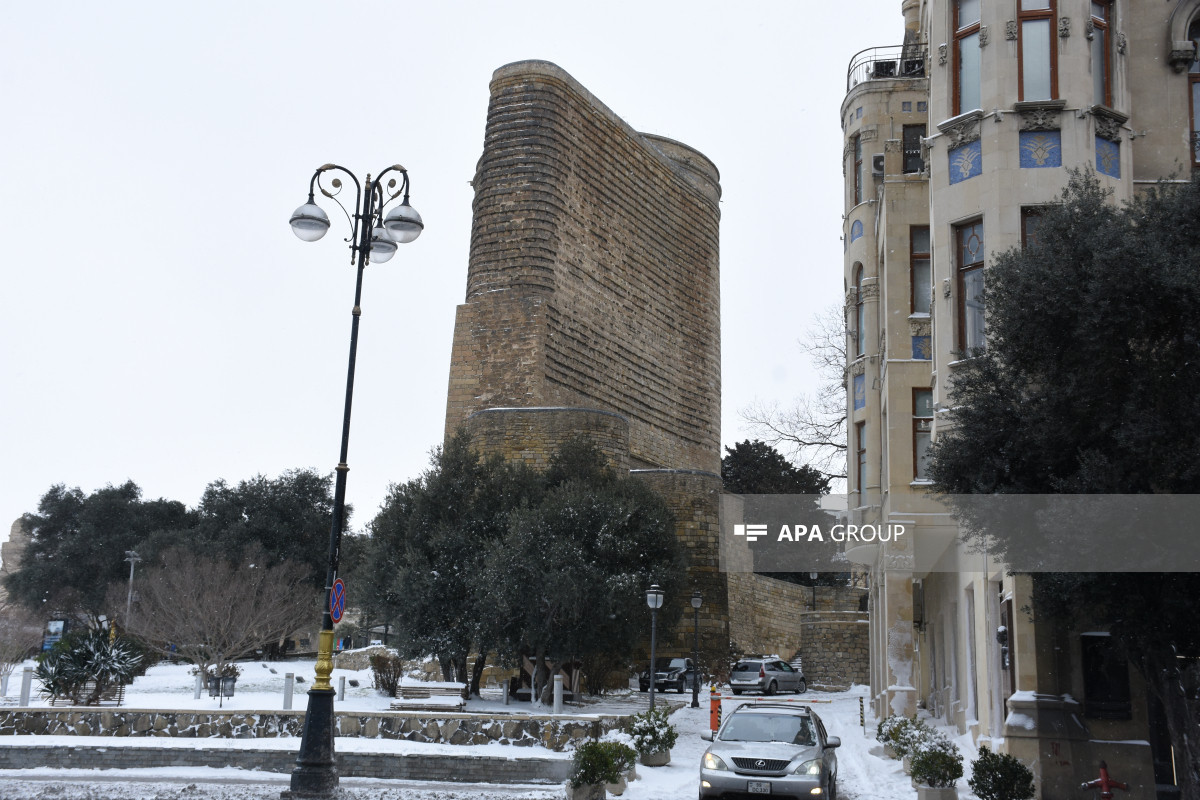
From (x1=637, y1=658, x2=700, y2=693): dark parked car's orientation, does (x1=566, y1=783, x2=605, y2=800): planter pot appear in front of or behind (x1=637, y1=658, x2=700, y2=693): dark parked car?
in front

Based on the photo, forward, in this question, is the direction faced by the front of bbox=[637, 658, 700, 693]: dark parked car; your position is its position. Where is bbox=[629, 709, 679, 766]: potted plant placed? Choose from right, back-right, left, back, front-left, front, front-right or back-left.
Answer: front-left

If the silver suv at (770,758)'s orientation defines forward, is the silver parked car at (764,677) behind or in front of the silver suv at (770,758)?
behind

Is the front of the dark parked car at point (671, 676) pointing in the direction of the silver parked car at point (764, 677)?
no

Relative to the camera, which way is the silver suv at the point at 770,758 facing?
toward the camera

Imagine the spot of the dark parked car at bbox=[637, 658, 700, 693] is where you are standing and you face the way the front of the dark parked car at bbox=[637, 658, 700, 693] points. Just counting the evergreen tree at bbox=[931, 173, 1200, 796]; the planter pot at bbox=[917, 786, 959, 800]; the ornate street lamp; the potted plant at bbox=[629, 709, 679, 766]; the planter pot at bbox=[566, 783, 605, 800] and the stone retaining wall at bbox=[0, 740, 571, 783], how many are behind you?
0

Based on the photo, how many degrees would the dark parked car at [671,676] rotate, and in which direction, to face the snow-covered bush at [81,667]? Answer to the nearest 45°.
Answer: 0° — it already faces it

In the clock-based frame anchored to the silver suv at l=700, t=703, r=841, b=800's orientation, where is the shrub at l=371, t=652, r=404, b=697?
The shrub is roughly at 5 o'clock from the silver suv.

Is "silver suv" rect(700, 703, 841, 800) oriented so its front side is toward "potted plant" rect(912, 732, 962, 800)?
no

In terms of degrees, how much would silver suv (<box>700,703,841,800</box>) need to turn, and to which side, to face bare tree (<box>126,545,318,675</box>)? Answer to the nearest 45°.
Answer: approximately 135° to its right

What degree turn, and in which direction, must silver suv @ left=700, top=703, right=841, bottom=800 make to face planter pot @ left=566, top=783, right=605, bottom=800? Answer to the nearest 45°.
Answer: approximately 90° to its right

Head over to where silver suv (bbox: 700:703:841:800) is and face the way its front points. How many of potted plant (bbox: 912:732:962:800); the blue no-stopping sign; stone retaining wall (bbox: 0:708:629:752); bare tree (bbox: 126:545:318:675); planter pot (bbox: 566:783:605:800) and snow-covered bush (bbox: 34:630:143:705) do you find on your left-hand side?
1

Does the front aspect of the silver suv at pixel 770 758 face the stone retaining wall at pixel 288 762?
no

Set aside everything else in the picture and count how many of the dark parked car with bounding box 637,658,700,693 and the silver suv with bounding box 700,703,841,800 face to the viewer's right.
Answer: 0

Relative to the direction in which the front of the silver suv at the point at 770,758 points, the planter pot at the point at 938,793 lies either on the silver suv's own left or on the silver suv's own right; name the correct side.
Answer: on the silver suv's own left

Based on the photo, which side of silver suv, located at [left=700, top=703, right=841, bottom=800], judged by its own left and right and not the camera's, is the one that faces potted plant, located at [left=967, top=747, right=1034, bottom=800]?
left

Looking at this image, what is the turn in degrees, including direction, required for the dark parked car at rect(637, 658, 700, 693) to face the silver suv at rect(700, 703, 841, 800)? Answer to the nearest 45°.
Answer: approximately 45° to its left

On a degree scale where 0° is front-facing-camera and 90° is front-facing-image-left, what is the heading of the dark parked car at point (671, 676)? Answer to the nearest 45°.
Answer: approximately 45°

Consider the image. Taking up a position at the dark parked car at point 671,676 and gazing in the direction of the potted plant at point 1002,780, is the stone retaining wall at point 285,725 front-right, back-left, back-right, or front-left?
front-right

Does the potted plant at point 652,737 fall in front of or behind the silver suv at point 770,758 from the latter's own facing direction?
behind

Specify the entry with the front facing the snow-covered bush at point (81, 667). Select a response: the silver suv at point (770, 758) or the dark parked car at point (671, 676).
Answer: the dark parked car
